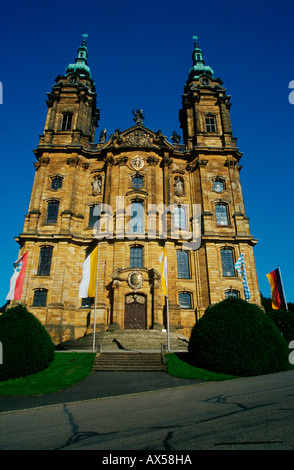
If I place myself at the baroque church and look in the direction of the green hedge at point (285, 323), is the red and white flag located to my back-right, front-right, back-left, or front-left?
back-right

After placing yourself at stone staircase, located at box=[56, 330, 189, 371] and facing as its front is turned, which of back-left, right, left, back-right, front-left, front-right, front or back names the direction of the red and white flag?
right

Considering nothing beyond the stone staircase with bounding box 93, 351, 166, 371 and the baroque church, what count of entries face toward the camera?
2

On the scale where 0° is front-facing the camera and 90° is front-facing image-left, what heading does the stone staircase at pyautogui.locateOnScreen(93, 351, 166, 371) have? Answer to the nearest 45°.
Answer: approximately 0°

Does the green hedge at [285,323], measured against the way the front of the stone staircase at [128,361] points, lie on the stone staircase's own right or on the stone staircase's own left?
on the stone staircase's own left

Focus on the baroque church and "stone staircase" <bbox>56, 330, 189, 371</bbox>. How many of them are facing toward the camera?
2
